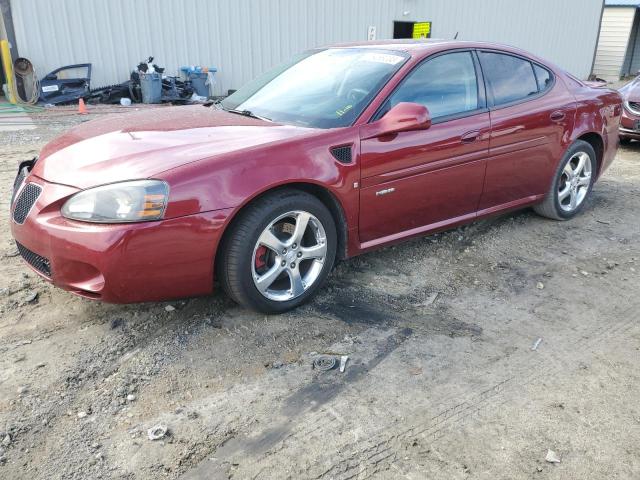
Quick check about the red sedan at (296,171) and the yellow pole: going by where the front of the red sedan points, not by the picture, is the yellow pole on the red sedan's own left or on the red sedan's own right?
on the red sedan's own right

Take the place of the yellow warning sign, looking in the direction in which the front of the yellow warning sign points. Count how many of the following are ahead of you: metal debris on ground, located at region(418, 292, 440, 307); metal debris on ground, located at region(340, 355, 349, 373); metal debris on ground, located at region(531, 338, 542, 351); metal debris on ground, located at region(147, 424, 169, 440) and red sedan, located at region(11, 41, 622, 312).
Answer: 5

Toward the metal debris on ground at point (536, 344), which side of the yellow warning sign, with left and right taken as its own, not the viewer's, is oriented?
front

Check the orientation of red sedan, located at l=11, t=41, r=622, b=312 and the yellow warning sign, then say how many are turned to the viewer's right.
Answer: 0

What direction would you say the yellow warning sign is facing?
toward the camera

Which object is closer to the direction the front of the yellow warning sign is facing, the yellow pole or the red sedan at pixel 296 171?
the red sedan

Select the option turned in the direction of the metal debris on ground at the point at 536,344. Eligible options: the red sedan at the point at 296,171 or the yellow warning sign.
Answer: the yellow warning sign

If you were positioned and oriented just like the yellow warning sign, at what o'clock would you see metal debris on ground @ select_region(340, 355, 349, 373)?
The metal debris on ground is roughly at 12 o'clock from the yellow warning sign.

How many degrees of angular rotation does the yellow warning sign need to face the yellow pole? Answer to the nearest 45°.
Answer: approximately 45° to its right

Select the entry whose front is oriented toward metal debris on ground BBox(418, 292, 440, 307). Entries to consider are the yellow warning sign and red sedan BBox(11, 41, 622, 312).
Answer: the yellow warning sign

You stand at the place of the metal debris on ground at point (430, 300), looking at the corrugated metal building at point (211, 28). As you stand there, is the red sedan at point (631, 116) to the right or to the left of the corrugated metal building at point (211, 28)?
right

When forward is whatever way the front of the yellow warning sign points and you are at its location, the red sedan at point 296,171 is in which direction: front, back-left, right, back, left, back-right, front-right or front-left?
front

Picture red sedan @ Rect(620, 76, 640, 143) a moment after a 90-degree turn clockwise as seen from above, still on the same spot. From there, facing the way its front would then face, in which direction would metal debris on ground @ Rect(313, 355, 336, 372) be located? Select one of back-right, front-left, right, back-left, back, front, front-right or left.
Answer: back-left

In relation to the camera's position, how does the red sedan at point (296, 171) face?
facing the viewer and to the left of the viewer

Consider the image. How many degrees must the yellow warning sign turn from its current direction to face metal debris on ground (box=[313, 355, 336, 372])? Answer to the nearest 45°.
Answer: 0° — it already faces it

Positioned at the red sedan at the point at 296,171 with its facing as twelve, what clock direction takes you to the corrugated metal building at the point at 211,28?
The corrugated metal building is roughly at 4 o'clock from the red sedan.
